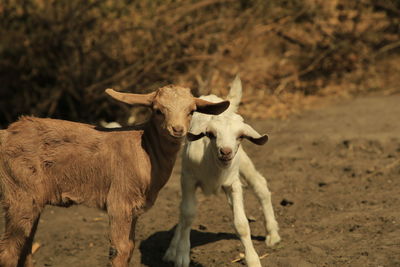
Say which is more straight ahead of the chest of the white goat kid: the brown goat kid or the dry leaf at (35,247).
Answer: the brown goat kid

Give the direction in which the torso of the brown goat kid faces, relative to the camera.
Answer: to the viewer's right

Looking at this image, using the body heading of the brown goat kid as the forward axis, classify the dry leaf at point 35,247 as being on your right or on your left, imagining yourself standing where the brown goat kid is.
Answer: on your left

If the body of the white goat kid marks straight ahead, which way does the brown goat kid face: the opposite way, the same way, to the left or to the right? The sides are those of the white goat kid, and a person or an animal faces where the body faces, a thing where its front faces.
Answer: to the left

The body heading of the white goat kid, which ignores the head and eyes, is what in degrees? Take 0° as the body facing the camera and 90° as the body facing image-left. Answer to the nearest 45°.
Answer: approximately 0°

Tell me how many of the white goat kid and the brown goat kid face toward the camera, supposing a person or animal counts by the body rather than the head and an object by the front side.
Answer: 1

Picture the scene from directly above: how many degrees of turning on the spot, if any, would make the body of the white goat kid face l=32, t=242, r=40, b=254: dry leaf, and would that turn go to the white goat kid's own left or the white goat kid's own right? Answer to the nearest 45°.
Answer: approximately 90° to the white goat kid's own right

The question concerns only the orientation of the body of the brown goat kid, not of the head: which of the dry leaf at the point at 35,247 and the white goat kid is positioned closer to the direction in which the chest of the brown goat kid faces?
the white goat kid

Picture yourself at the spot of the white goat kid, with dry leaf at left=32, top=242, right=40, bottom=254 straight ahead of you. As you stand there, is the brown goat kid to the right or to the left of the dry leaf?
left
